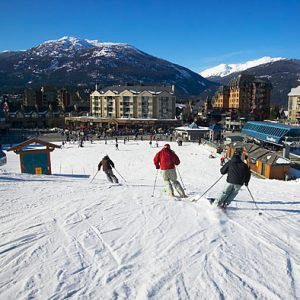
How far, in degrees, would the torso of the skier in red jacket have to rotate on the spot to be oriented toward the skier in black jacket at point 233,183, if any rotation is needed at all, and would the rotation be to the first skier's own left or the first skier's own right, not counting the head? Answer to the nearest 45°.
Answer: approximately 135° to the first skier's own right

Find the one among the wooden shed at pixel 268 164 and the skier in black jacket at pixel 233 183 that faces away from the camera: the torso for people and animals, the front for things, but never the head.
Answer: the skier in black jacket

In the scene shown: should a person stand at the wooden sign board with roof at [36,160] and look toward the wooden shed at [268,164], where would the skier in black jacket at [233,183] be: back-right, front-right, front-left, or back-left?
front-right

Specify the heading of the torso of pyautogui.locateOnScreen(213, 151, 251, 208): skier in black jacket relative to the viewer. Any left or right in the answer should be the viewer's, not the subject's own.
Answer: facing away from the viewer

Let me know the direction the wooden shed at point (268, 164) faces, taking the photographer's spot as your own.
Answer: facing the viewer and to the left of the viewer

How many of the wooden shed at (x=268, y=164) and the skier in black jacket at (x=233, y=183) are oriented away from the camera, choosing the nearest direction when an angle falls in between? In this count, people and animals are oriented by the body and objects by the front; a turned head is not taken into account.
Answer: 1

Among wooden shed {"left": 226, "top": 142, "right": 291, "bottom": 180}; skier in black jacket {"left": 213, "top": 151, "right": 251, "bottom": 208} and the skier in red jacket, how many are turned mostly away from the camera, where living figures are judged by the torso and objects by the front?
2

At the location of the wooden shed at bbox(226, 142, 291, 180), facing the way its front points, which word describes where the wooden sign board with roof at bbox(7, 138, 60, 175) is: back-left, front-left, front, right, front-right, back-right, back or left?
front

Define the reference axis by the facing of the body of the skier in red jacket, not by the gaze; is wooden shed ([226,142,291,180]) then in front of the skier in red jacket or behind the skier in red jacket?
in front

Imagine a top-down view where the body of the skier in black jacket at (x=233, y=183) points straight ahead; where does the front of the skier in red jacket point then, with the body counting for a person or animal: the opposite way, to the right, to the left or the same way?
the same way

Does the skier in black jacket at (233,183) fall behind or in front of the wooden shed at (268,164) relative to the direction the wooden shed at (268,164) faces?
in front

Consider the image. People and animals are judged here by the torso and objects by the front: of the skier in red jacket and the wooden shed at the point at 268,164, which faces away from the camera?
the skier in red jacket

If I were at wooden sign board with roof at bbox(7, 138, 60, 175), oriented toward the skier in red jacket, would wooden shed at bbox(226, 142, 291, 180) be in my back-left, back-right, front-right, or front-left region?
front-left

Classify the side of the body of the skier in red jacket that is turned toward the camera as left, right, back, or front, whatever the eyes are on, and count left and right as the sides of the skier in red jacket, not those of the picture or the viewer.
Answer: back

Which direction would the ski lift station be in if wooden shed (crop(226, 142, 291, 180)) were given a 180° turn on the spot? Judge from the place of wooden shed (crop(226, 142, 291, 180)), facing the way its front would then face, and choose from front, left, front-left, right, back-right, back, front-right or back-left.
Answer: front-left

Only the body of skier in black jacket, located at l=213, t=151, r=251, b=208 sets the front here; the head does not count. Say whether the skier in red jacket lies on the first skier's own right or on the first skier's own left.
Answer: on the first skier's own left
